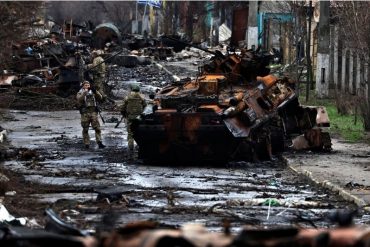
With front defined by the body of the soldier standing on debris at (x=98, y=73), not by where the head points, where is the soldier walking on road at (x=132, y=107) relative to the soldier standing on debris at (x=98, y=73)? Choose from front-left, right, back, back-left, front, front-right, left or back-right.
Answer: left

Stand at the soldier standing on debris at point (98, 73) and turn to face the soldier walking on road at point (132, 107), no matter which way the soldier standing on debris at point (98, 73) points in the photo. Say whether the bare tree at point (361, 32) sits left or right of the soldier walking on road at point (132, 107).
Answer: left
